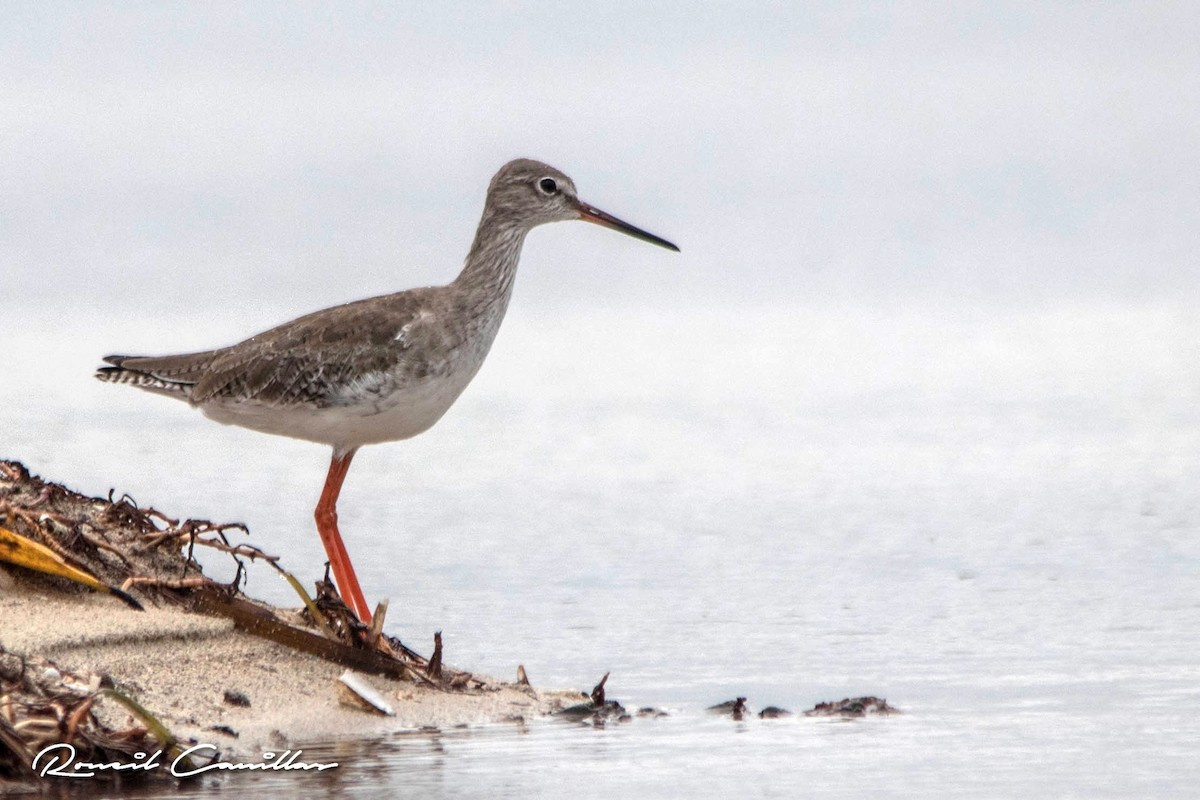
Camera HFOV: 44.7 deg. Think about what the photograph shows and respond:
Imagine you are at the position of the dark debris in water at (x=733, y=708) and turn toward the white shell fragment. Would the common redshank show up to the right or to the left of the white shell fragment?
right

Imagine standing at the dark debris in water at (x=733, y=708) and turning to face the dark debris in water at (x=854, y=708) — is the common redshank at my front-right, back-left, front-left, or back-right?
back-left

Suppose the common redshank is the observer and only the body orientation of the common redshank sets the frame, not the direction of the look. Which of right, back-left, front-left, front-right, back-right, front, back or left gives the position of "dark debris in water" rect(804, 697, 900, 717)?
front-right

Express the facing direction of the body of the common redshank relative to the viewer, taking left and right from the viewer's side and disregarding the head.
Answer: facing to the right of the viewer

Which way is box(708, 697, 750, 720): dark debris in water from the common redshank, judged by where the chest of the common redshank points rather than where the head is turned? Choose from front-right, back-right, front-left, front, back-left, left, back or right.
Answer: front-right
